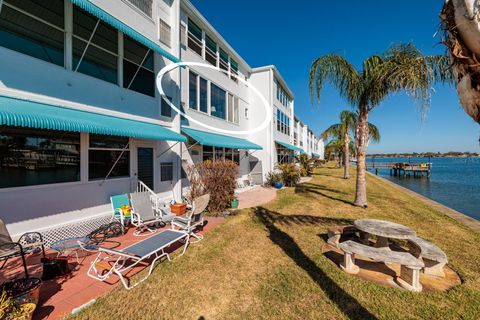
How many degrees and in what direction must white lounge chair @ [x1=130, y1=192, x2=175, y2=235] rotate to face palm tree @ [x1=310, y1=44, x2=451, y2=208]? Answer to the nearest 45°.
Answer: approximately 45° to its left

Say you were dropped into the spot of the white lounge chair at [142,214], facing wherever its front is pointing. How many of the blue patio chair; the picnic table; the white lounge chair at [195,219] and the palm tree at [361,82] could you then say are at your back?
1

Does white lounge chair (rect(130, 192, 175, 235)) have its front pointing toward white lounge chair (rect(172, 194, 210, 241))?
yes

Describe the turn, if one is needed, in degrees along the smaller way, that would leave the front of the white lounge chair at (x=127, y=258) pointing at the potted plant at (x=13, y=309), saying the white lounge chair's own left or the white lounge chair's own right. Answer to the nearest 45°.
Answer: approximately 180°

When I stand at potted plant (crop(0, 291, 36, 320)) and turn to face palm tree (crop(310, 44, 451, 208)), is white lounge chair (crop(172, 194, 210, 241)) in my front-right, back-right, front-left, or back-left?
front-left

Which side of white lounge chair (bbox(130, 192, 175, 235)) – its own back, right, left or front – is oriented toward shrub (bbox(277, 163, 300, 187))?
left

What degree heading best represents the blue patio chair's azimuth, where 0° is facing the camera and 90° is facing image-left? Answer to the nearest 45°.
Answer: approximately 315°

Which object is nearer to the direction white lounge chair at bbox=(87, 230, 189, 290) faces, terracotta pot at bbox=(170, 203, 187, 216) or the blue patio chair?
the terracotta pot

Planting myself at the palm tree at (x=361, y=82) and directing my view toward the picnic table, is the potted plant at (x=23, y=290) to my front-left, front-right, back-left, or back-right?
front-right

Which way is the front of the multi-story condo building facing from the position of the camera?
facing the viewer and to the right of the viewer

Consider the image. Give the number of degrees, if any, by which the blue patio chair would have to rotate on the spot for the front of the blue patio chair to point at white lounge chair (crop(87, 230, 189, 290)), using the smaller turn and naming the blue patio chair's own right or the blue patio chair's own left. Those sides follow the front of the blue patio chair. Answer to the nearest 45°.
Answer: approximately 45° to the blue patio chair's own right

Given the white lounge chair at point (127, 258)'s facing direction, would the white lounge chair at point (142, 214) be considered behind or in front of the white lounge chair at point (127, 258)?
in front

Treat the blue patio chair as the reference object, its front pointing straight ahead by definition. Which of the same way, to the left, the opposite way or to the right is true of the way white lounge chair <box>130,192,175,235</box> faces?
the same way
